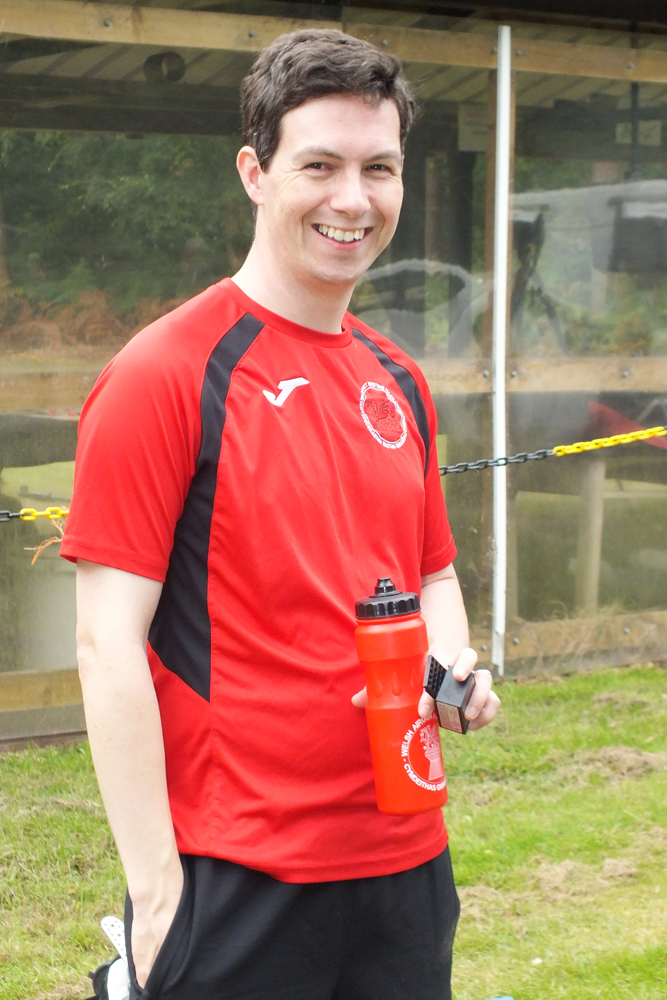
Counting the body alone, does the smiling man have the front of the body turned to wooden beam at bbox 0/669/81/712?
no

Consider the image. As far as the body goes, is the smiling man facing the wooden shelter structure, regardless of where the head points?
no

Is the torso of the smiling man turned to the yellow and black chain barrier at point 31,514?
no

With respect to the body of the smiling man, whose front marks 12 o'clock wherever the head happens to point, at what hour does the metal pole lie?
The metal pole is roughly at 8 o'clock from the smiling man.

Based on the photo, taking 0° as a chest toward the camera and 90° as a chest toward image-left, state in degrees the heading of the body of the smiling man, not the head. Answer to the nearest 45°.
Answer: approximately 315°

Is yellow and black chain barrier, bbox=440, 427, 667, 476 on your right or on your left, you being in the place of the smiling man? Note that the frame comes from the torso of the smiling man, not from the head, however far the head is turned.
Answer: on your left

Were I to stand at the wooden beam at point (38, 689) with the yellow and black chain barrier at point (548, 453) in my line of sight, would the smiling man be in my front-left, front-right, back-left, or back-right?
front-right
